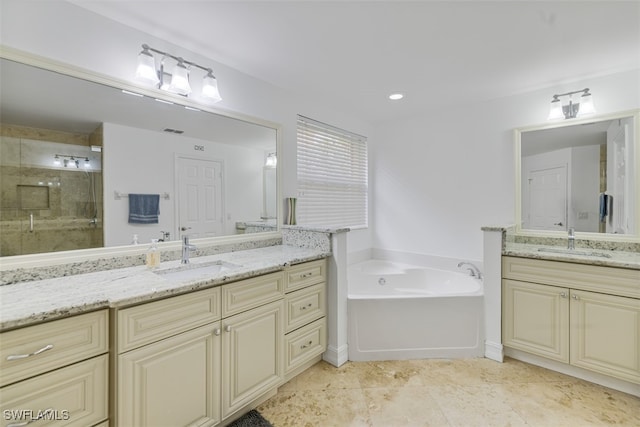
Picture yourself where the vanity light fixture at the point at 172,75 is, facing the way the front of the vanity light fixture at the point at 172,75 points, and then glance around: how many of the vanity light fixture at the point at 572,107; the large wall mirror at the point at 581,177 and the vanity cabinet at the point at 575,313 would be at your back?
0

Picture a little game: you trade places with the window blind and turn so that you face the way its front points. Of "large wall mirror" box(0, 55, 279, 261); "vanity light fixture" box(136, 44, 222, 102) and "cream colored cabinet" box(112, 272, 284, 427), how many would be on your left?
0

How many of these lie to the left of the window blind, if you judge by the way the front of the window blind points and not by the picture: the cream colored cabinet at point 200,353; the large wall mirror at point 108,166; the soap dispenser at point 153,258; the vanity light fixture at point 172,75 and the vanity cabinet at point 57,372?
0

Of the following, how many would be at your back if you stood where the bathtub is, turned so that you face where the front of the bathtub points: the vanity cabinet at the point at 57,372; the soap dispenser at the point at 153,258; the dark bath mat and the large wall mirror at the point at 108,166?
0

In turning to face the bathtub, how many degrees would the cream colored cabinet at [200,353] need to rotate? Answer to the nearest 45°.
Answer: approximately 45° to its left

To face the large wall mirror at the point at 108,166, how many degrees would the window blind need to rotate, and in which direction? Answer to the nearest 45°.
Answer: approximately 90° to its right

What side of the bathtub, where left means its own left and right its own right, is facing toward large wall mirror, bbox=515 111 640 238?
left

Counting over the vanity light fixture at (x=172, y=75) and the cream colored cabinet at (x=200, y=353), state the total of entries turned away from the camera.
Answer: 0

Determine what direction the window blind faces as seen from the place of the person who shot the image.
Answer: facing the viewer and to the right of the viewer

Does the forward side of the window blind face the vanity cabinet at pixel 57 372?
no

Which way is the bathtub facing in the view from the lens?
facing the viewer

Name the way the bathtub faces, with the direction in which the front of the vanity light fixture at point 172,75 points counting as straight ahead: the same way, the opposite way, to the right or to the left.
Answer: to the right

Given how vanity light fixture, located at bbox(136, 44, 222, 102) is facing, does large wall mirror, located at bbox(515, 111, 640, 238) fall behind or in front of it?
in front

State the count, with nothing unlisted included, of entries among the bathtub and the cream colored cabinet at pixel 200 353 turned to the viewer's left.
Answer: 0

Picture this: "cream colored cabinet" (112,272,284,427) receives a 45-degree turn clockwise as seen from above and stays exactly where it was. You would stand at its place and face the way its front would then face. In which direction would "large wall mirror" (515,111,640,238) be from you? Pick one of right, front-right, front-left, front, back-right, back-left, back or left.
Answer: left
